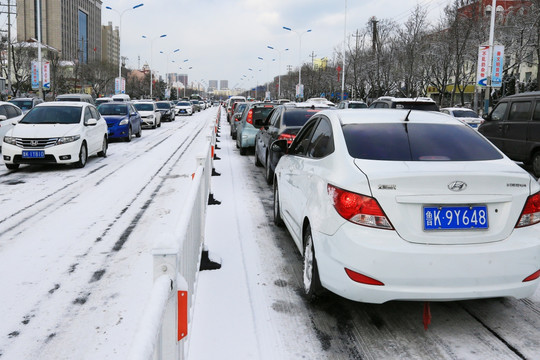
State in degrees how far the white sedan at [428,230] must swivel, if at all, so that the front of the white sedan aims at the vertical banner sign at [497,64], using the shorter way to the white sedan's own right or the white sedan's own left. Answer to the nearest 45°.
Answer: approximately 45° to the white sedan's own right

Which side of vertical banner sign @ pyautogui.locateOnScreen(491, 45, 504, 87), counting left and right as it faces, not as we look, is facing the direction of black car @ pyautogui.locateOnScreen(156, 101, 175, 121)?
right

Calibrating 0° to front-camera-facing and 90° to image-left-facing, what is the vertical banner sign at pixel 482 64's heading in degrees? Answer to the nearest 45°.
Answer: approximately 0°

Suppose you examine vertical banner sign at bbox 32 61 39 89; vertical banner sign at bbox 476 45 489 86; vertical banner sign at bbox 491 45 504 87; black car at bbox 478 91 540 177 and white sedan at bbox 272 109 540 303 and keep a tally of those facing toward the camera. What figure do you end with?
3

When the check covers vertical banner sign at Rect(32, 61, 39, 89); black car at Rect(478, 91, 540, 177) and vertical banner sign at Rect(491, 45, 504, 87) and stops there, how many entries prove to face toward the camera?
2

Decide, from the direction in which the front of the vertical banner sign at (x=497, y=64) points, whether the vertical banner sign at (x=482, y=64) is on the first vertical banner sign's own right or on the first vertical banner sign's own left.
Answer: on the first vertical banner sign's own right

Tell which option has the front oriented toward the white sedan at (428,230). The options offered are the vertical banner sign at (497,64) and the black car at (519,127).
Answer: the vertical banner sign

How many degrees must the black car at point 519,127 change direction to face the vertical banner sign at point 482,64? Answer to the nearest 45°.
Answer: approximately 45° to its right

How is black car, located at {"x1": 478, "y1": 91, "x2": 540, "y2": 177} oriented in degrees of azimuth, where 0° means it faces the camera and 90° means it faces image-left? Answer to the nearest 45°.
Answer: approximately 135°

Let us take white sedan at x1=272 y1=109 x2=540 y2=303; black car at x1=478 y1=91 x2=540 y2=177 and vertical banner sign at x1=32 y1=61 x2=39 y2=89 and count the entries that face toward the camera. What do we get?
1

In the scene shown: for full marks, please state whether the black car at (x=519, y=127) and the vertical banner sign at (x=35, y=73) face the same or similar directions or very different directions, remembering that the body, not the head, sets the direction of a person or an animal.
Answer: very different directions

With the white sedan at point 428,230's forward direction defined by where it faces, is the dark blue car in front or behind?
in front

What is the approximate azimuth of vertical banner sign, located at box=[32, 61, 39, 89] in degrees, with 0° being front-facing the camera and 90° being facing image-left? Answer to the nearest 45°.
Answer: approximately 0°
